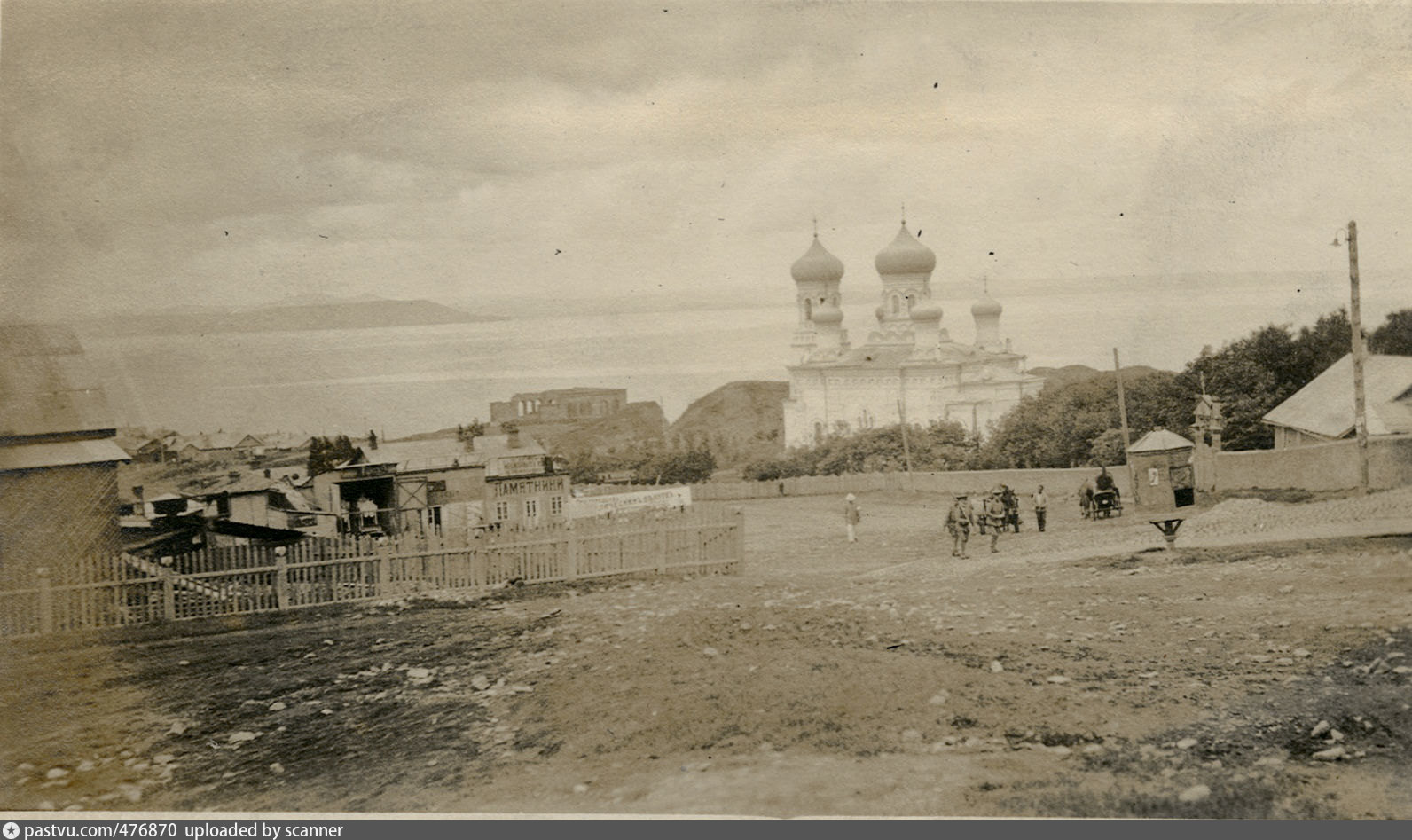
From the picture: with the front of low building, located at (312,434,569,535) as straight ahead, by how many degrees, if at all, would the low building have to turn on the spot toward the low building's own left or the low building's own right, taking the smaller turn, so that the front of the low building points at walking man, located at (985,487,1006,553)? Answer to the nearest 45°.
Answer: approximately 90° to the low building's own left

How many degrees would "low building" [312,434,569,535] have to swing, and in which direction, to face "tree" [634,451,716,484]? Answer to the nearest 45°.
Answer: approximately 90° to its left

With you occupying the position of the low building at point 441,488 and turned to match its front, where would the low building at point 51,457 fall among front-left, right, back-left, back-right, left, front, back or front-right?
front

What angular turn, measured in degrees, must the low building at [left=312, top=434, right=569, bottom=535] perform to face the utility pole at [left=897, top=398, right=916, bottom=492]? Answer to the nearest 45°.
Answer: approximately 90° to its left

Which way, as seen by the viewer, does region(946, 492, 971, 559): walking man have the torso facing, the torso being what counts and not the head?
toward the camera

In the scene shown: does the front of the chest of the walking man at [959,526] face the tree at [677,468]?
no

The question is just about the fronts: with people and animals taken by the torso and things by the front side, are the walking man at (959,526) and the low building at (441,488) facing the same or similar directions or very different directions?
same or similar directions

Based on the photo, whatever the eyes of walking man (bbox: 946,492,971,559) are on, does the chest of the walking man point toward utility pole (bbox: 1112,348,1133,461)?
no

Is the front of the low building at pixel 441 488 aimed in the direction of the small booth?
no

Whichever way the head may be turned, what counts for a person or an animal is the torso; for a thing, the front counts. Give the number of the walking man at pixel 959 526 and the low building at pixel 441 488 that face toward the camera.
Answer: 2
